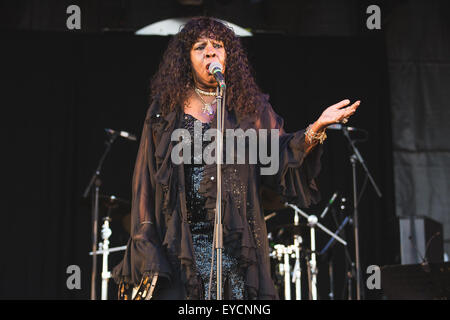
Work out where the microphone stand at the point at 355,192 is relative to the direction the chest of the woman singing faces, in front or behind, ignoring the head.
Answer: behind

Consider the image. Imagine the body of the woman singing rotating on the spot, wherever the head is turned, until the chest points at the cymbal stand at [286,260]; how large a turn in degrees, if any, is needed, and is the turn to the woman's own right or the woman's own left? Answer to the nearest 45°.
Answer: approximately 180°

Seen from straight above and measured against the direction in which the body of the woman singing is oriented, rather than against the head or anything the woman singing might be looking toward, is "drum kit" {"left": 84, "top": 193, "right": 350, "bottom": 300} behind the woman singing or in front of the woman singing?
behind

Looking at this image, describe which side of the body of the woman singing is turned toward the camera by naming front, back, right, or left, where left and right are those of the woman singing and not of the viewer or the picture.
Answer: front

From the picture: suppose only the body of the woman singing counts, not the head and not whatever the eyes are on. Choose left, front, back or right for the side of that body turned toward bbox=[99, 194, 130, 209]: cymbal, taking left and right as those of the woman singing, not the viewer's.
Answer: back
